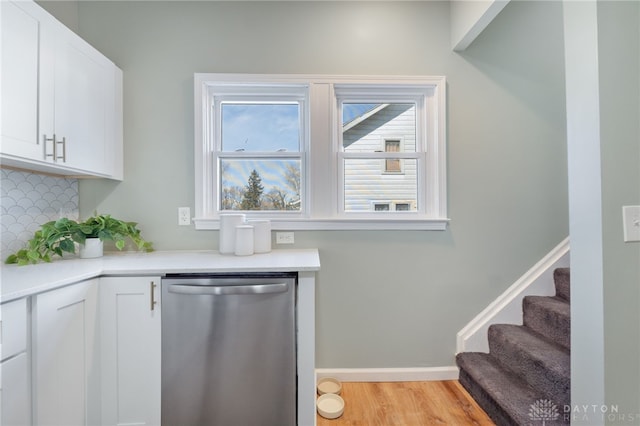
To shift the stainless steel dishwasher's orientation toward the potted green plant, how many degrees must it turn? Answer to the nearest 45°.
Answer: approximately 135° to its right

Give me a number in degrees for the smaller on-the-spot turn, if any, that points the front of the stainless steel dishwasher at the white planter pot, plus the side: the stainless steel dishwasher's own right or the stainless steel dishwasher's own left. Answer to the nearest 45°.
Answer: approximately 135° to the stainless steel dishwasher's own right

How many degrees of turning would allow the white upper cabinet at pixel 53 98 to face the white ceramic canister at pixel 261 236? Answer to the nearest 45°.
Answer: approximately 45° to its left

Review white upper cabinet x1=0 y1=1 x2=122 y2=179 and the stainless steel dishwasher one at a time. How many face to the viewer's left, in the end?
0

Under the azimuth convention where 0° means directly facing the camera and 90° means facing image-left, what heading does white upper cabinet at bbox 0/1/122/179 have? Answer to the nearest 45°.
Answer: approximately 315°
